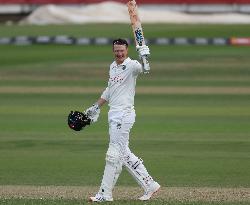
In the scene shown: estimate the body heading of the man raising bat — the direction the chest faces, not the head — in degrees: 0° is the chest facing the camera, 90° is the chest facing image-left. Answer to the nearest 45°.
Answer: approximately 45°
